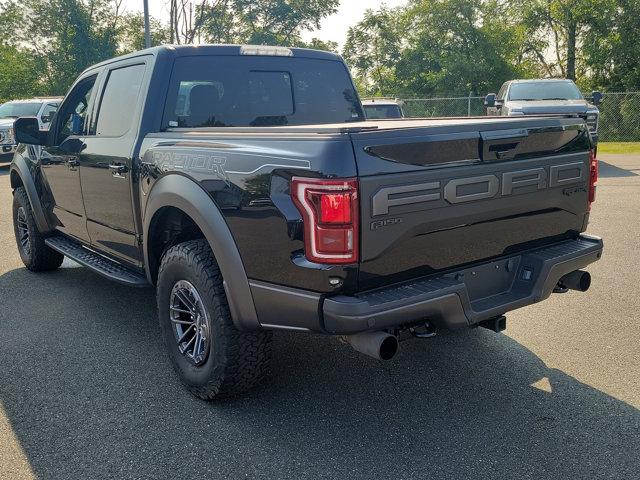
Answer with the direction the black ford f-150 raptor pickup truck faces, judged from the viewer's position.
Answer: facing away from the viewer and to the left of the viewer

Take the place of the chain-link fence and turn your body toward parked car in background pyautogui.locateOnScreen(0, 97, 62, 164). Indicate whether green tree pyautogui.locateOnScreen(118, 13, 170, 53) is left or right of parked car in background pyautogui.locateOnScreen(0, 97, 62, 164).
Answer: right

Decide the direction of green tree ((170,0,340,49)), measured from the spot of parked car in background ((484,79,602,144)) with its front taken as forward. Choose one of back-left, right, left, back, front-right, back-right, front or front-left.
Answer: back-right

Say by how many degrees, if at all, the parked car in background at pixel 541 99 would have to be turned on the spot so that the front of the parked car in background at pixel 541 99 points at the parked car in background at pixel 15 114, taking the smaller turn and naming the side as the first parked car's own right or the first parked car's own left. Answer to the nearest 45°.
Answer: approximately 90° to the first parked car's own right

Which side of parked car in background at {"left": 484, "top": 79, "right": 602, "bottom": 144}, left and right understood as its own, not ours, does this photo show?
front

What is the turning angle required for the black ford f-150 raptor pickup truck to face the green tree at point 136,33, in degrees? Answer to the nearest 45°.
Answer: approximately 45° to its right

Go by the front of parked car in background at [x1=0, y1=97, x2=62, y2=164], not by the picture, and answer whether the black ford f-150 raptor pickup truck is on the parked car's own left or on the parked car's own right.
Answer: on the parked car's own left

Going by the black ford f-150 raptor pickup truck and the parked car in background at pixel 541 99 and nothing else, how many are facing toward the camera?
1

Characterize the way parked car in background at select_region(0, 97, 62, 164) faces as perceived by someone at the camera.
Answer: facing the viewer and to the left of the viewer

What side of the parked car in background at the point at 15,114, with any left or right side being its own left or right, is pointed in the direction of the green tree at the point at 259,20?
back
